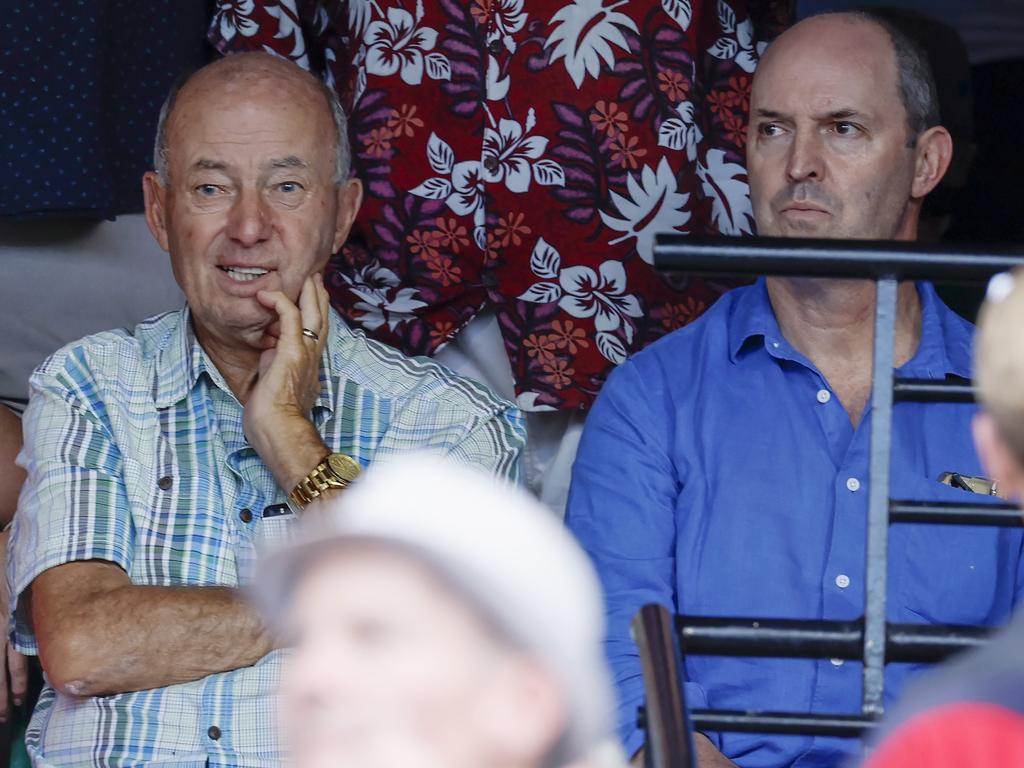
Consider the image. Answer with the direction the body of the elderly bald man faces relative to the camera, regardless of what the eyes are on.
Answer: toward the camera

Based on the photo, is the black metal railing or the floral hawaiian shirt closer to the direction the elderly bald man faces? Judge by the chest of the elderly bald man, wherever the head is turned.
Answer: the black metal railing

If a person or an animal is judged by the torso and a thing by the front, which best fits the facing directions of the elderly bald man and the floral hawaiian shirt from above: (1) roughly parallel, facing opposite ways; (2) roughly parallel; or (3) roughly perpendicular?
roughly parallel

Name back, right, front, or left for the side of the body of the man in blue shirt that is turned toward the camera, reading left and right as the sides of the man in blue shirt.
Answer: front

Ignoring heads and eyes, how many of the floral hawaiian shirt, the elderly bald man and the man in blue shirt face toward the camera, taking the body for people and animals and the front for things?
3

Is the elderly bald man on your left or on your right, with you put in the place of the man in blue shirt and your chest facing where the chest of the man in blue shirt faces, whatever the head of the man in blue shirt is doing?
on your right

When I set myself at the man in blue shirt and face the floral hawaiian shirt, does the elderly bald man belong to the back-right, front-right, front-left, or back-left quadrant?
front-left

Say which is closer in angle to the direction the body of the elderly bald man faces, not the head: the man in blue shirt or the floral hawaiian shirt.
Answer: the man in blue shirt

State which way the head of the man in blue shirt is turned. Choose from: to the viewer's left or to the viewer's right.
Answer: to the viewer's left
